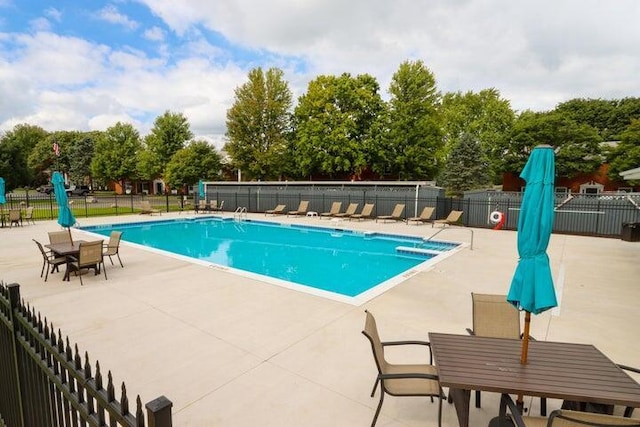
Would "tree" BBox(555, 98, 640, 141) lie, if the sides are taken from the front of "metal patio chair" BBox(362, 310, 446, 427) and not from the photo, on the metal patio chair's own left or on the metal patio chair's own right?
on the metal patio chair's own left

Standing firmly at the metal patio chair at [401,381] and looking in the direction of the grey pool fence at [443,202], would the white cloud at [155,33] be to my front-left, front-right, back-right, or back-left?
front-left

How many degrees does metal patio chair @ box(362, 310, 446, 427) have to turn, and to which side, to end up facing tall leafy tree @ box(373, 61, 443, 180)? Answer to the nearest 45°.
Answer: approximately 90° to its left

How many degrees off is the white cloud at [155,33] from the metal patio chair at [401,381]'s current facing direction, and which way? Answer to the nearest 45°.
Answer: approximately 135° to its left

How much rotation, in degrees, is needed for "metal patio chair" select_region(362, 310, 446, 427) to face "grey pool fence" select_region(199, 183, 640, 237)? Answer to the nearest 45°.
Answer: approximately 90° to its left

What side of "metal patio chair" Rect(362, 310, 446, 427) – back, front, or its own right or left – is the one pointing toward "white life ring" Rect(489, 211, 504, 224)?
left

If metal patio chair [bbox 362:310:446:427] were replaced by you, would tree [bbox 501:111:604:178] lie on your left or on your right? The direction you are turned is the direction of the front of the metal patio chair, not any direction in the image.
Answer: on your left

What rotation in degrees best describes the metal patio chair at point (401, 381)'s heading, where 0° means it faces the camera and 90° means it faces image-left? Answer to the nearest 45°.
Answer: approximately 270°

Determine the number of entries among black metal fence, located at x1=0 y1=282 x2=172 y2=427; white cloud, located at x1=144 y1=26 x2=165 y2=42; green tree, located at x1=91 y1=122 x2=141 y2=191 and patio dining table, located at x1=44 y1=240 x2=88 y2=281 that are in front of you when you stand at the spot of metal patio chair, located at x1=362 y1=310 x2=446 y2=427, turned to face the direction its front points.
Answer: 0

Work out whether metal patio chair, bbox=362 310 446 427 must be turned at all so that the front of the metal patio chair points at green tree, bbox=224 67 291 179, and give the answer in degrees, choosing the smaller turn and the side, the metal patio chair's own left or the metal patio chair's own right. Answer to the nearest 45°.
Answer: approximately 135° to the metal patio chair's own left

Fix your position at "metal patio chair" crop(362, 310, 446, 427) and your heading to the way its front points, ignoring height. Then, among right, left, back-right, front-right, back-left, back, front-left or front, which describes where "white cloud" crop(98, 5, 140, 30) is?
back-left

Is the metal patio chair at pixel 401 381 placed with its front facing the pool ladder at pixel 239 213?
no

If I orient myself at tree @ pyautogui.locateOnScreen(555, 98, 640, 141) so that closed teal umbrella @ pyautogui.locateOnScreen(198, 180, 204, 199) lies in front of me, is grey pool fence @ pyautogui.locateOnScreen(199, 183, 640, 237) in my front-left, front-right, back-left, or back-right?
front-left

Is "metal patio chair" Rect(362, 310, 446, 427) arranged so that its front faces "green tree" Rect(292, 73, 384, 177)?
no

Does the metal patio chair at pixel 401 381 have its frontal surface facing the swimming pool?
no
